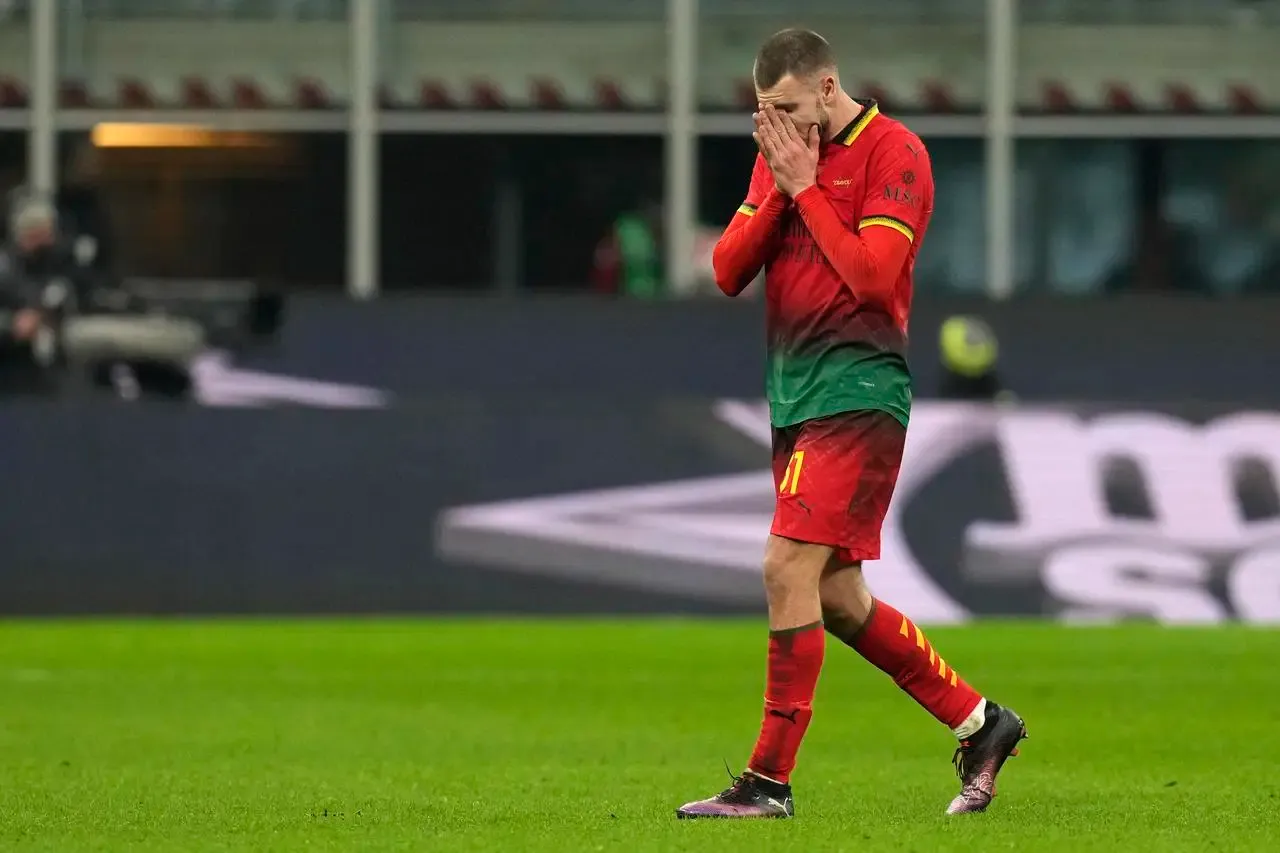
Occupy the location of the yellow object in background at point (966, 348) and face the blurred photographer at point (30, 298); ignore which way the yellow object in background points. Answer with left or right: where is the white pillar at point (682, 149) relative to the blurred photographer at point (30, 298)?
right

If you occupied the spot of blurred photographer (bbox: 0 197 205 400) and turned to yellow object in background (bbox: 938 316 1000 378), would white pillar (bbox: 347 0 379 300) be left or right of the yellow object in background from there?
left

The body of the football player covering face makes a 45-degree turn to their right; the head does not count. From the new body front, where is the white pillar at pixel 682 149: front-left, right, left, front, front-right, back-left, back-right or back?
right

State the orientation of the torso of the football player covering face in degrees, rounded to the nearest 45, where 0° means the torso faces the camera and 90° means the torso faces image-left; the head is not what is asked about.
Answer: approximately 45°

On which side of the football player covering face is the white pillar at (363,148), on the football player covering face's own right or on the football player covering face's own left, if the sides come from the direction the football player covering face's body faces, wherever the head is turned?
on the football player covering face's own right

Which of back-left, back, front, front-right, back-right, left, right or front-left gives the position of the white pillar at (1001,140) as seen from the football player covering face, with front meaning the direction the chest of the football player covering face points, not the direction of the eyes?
back-right

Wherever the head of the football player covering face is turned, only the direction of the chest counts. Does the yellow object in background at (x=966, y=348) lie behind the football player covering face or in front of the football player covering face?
behind

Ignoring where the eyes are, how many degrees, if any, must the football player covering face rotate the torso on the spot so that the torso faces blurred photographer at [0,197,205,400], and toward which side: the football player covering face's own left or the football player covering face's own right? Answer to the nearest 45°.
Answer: approximately 90° to the football player covering face's own right
